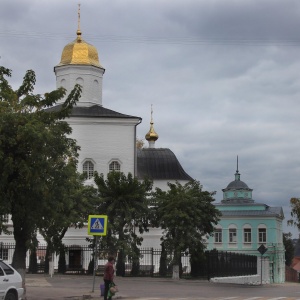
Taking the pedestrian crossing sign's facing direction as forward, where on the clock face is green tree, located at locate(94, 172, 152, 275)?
The green tree is roughly at 6 o'clock from the pedestrian crossing sign.

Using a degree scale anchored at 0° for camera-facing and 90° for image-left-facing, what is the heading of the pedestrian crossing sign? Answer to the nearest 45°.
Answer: approximately 0°

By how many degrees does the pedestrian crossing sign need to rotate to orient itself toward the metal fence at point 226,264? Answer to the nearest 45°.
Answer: approximately 135° to its left

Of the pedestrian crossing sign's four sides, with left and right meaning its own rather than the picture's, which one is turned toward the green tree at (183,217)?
back

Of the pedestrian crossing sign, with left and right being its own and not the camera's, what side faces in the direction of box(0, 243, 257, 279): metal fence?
back
